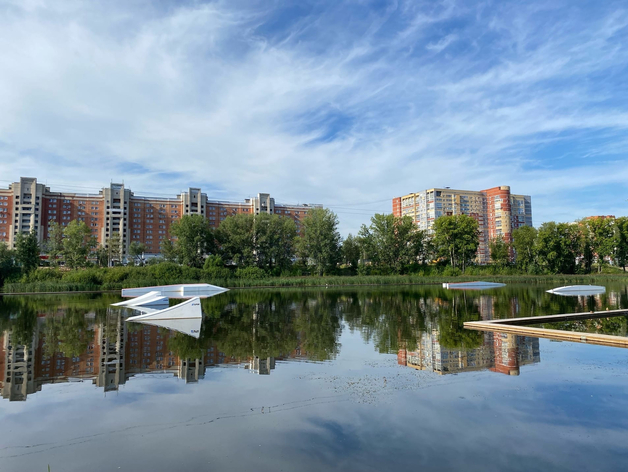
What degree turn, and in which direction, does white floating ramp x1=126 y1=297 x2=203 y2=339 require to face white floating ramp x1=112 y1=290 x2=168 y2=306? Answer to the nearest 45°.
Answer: approximately 90° to its right

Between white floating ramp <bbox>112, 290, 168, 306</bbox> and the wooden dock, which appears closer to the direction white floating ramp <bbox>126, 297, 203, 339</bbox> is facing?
the white floating ramp

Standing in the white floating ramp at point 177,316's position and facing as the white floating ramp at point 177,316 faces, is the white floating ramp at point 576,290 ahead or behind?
behind

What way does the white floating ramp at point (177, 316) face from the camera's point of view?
to the viewer's left
